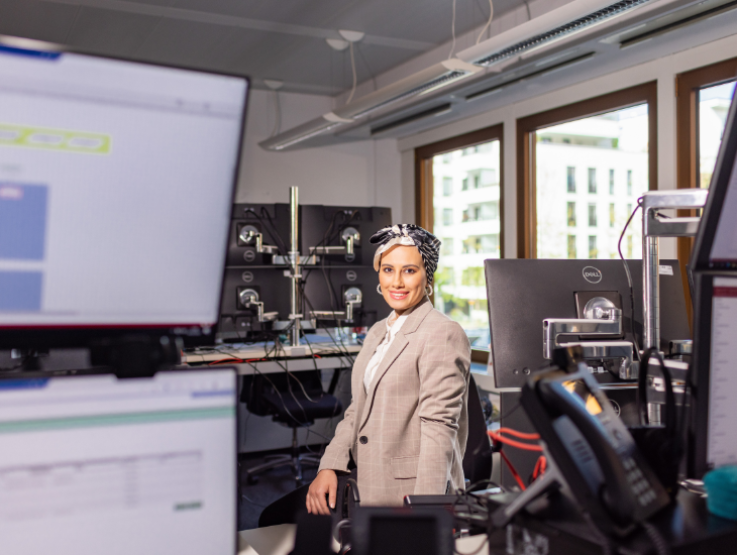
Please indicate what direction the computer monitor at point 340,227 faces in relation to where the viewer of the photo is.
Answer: facing away from the viewer

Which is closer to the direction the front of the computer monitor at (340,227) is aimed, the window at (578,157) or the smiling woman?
the window

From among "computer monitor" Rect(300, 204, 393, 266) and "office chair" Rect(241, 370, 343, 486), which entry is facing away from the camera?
the computer monitor

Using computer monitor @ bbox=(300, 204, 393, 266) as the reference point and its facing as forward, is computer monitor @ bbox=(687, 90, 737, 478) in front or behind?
behind

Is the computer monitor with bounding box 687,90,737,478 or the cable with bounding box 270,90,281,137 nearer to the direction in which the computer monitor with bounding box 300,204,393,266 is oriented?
the cable

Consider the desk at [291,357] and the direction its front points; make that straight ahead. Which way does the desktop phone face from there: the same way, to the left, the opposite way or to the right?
the opposite way
